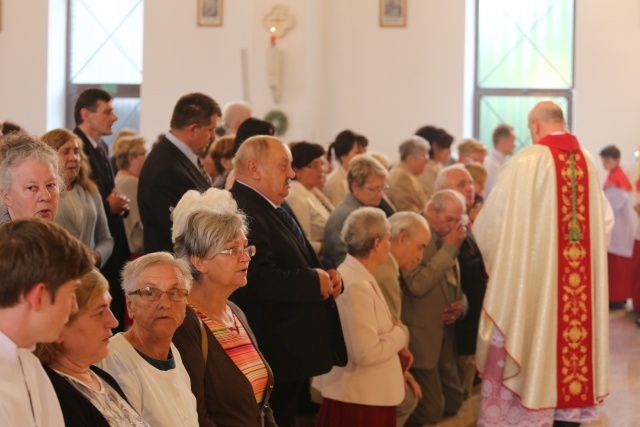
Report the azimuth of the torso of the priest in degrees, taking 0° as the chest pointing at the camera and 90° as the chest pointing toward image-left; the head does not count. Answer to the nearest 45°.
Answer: approximately 135°

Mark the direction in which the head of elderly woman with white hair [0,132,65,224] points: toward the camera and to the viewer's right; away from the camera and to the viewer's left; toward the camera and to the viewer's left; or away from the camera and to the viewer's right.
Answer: toward the camera and to the viewer's right

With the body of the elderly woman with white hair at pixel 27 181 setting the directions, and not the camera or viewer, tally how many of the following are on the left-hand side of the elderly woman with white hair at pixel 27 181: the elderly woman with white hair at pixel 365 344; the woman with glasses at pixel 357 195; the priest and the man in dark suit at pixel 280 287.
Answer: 4

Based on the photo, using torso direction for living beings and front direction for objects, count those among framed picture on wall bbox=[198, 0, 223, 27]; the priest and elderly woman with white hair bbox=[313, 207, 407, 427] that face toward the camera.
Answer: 1

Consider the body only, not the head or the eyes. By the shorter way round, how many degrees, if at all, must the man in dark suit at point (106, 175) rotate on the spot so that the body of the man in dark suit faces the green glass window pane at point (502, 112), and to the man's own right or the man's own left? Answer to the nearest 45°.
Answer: approximately 45° to the man's own left

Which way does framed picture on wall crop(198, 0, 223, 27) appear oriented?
toward the camera

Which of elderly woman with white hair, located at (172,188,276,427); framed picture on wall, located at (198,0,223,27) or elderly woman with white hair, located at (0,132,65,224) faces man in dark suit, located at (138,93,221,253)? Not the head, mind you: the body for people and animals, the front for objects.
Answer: the framed picture on wall

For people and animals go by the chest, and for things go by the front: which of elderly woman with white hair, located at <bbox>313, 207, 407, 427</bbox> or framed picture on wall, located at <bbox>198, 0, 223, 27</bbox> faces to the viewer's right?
the elderly woman with white hair

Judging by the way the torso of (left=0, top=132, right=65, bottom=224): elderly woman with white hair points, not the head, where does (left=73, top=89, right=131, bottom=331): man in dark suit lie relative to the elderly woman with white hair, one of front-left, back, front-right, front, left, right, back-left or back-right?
back-left

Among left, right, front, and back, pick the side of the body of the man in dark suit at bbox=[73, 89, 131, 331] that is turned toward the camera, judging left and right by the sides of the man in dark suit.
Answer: right

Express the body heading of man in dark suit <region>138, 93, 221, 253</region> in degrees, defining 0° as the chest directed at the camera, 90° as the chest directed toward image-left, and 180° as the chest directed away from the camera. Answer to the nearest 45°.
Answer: approximately 270°

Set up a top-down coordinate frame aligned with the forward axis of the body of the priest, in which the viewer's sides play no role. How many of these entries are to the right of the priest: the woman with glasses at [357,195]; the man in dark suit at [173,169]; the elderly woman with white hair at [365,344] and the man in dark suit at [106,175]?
0

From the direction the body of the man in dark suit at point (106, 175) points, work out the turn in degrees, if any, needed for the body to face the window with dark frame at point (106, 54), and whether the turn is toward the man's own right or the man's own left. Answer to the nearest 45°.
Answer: approximately 90° to the man's own left

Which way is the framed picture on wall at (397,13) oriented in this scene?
toward the camera

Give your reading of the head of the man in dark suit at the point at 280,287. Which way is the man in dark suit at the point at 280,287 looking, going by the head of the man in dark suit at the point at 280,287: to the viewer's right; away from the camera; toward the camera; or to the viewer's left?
to the viewer's right

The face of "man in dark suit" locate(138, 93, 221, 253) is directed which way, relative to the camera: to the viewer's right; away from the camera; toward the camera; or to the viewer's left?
to the viewer's right

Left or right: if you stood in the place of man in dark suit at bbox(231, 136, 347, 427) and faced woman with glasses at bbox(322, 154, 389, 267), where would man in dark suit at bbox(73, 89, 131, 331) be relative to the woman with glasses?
left

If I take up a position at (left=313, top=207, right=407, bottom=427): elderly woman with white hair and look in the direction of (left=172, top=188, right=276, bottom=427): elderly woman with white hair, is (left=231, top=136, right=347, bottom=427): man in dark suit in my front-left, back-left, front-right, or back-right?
front-right
